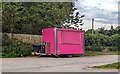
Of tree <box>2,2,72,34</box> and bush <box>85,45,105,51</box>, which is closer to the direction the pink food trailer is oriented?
the tree

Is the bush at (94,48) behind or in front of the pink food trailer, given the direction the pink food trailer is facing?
behind

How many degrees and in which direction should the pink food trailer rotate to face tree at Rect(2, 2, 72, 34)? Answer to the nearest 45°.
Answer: approximately 90° to its right

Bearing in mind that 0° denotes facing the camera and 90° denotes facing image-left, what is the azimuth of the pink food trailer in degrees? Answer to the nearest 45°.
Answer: approximately 45°

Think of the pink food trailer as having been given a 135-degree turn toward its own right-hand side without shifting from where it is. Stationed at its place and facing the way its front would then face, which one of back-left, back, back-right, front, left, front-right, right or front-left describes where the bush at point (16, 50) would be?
left
